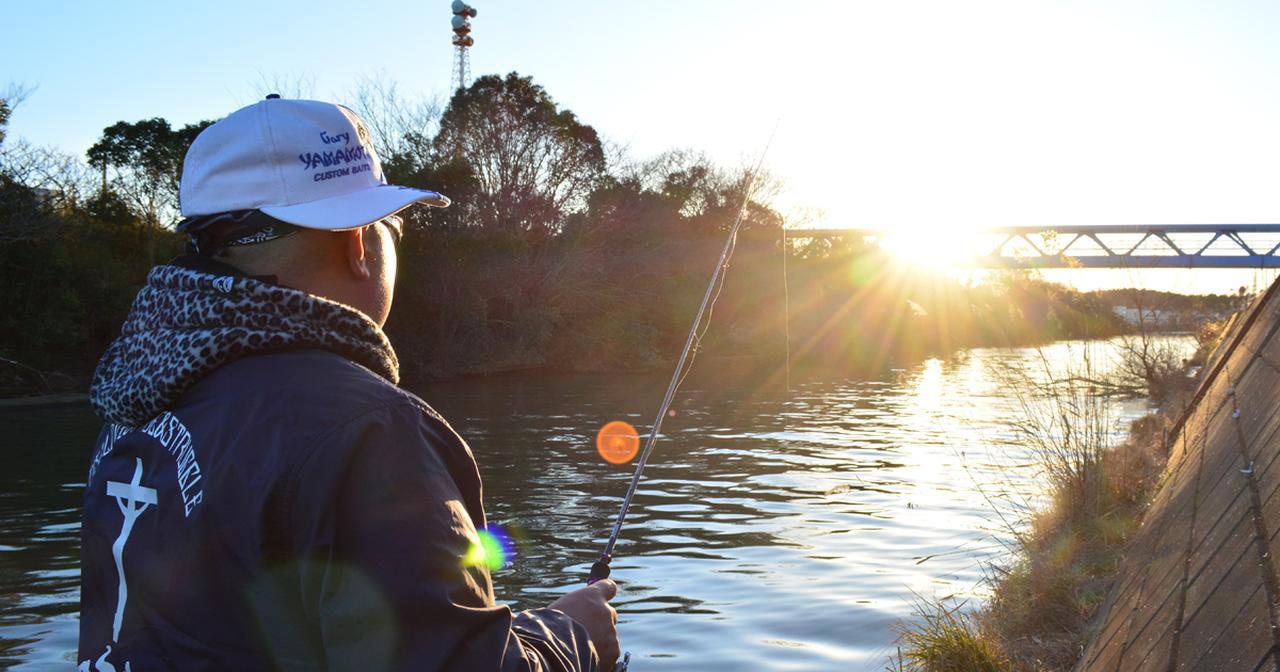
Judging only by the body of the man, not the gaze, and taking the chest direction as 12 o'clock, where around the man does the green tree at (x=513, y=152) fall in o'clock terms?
The green tree is roughly at 11 o'clock from the man.

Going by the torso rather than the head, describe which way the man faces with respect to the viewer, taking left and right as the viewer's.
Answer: facing away from the viewer and to the right of the viewer

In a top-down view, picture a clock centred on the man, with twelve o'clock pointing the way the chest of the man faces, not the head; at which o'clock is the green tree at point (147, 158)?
The green tree is roughly at 10 o'clock from the man.

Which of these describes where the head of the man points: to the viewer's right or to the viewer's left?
to the viewer's right

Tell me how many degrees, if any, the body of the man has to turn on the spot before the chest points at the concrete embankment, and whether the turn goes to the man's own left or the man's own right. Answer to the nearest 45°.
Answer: approximately 45° to the man's own right
